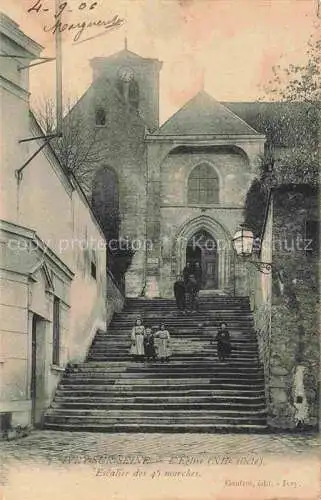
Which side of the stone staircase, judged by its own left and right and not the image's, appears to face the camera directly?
front

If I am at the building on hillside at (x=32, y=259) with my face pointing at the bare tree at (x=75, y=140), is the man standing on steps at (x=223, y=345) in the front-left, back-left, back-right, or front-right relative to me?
front-right

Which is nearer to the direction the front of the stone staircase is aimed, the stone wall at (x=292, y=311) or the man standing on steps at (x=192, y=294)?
the stone wall

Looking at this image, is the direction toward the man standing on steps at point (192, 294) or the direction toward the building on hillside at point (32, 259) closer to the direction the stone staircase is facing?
the building on hillside

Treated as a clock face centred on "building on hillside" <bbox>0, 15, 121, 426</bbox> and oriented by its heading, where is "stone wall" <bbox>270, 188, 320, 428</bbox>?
The stone wall is roughly at 12 o'clock from the building on hillside.

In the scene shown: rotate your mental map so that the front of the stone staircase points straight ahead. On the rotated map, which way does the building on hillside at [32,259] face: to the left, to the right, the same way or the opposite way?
to the left

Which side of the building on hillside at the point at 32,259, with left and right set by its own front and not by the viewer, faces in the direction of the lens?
right

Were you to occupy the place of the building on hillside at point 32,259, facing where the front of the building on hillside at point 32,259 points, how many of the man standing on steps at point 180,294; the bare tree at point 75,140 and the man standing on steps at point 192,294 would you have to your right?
0

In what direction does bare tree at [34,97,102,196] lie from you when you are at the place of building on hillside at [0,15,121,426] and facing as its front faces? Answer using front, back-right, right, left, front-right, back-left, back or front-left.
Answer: left
